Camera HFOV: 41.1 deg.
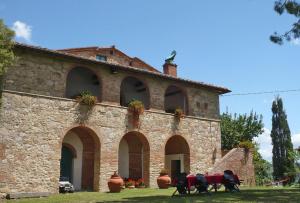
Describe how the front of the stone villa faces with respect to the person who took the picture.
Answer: facing the viewer and to the right of the viewer

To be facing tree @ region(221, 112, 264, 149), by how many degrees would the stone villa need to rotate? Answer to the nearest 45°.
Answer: approximately 90° to its left

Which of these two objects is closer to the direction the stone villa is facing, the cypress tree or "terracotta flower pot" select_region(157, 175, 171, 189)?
the terracotta flower pot

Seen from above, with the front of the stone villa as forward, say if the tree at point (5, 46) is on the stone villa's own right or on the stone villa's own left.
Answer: on the stone villa's own right

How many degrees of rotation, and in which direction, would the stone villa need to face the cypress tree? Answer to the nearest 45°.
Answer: approximately 90° to its left

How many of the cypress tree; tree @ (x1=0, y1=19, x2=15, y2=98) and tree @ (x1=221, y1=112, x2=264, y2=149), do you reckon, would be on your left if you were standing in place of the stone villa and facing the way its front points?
2
